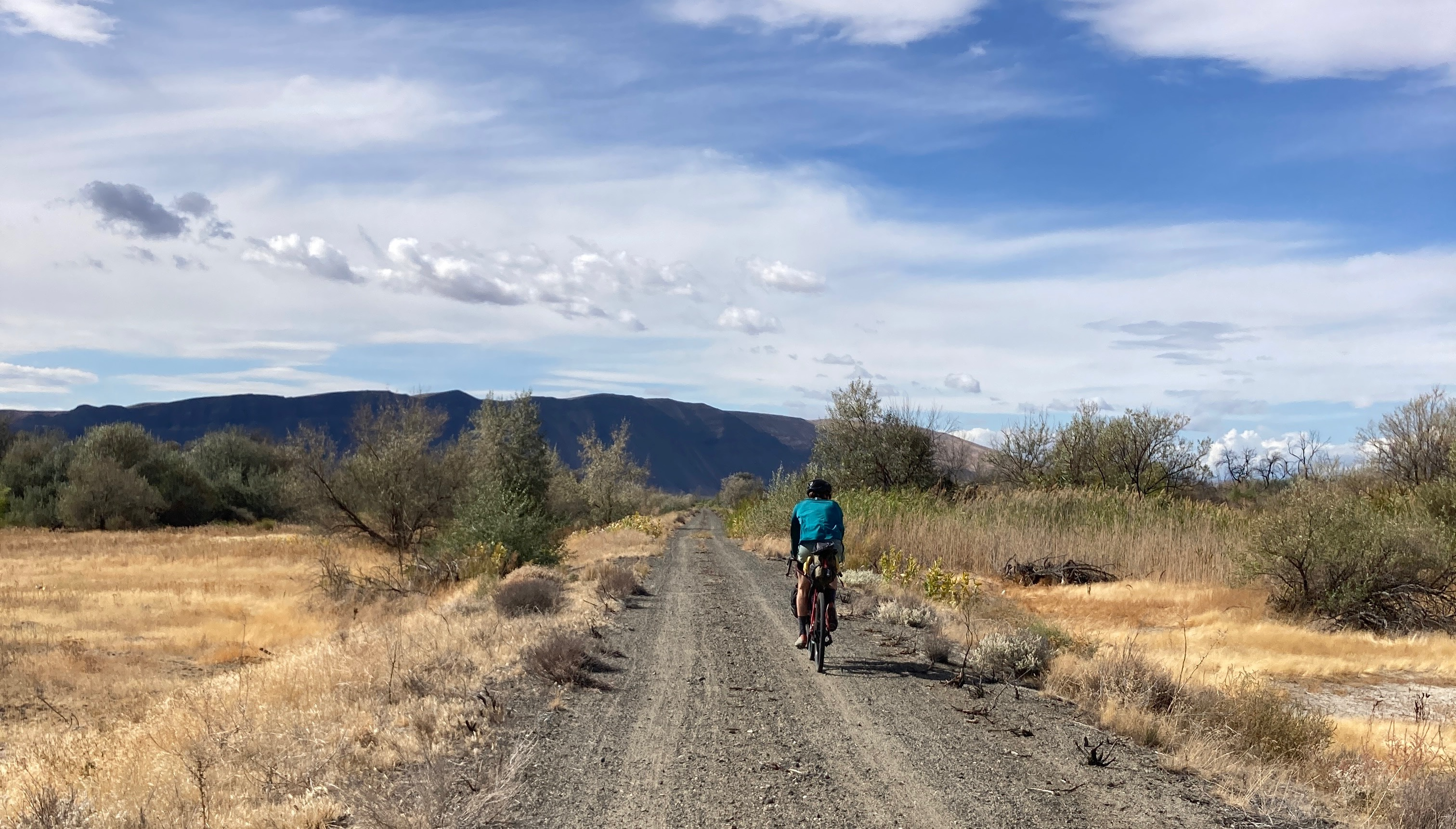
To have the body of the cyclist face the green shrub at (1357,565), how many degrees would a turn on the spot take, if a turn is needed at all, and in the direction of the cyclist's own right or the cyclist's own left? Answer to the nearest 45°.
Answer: approximately 45° to the cyclist's own right

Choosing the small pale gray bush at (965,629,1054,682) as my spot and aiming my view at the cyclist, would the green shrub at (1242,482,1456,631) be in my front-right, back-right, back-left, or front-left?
back-right

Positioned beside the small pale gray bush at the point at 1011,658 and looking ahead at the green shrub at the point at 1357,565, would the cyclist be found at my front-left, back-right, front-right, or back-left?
back-left

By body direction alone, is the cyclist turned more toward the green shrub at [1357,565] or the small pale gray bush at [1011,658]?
the green shrub

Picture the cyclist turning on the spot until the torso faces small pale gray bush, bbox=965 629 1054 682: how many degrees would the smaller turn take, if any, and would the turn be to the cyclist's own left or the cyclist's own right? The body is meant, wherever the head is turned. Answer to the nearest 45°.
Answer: approximately 90° to the cyclist's own right

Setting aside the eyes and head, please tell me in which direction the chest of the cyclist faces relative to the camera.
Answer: away from the camera
